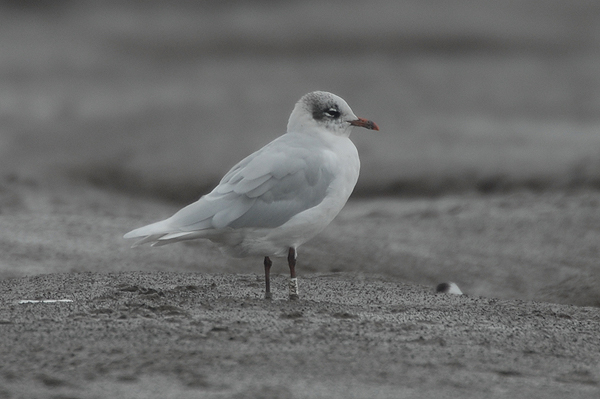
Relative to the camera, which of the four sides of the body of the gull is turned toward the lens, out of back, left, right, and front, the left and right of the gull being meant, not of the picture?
right
